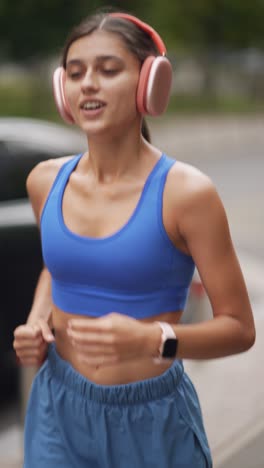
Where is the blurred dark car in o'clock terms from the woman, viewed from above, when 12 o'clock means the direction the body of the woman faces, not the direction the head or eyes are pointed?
The blurred dark car is roughly at 4 o'clock from the woman.

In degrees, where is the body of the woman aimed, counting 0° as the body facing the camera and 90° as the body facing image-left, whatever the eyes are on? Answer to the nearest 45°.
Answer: approximately 45°

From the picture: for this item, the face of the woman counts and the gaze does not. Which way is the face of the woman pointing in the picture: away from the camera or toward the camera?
toward the camera
